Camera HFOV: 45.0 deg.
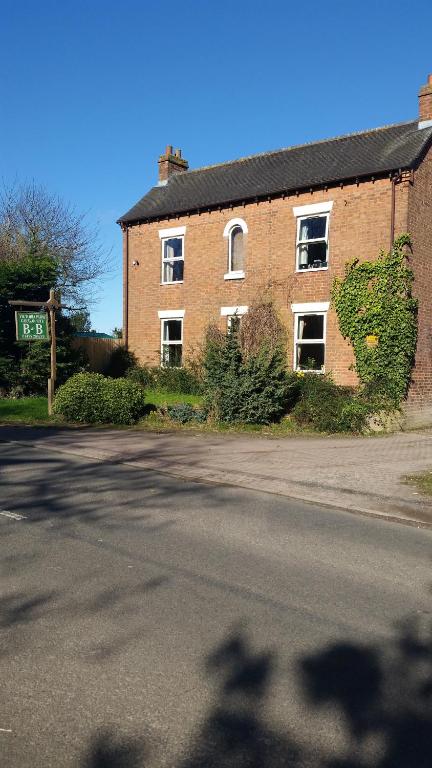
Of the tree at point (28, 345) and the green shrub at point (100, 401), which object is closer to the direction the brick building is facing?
the green shrub

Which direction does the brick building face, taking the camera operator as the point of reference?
facing the viewer and to the left of the viewer

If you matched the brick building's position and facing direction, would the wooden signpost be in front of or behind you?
in front

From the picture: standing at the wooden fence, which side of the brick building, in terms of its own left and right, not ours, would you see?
right

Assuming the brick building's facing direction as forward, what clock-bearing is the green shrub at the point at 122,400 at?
The green shrub is roughly at 12 o'clock from the brick building.

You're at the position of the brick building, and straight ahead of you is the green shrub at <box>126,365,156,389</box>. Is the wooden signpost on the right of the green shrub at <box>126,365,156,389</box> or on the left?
left

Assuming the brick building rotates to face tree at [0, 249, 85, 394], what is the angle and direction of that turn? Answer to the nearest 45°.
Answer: approximately 45° to its right
